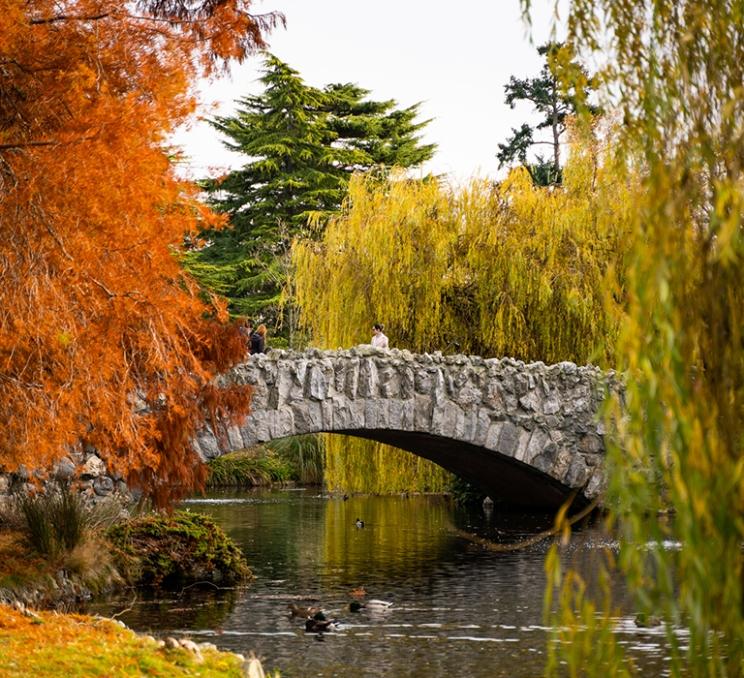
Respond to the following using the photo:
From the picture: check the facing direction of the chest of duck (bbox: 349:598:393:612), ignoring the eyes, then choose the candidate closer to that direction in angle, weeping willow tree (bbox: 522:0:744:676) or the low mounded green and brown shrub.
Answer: the low mounded green and brown shrub

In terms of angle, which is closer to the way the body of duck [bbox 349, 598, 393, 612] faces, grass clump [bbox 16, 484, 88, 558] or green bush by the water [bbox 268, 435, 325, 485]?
the grass clump

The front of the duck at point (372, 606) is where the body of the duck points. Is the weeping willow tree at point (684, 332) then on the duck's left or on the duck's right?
on the duck's left

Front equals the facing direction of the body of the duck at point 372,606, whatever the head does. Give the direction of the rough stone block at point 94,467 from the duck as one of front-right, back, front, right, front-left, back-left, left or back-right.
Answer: front-right

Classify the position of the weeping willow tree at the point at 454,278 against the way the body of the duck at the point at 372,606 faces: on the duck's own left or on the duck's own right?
on the duck's own right

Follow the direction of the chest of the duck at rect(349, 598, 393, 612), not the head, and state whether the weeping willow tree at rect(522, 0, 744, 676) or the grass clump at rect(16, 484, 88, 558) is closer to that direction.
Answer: the grass clump

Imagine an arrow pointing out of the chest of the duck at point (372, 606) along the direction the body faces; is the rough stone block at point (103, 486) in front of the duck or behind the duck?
in front

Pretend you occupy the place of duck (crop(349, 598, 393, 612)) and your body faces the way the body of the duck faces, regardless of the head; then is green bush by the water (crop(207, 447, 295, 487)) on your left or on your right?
on your right

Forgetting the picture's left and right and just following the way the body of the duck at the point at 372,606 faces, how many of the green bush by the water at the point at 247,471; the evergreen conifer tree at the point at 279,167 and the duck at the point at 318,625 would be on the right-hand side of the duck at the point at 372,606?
2

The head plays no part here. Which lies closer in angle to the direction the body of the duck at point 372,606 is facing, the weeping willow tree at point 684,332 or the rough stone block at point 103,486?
the rough stone block

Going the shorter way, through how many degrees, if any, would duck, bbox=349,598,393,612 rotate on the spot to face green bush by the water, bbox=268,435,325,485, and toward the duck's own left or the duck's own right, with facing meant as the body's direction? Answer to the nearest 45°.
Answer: approximately 90° to the duck's own right

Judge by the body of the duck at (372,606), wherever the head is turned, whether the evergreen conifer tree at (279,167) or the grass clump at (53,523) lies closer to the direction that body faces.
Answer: the grass clump

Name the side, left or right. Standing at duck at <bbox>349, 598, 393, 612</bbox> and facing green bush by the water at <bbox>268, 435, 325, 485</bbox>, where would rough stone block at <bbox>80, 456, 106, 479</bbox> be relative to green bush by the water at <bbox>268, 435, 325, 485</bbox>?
left

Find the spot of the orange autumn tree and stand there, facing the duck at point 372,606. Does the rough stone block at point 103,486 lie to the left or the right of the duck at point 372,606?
left

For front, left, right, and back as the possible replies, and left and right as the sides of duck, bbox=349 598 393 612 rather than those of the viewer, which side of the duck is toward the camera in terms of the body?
left

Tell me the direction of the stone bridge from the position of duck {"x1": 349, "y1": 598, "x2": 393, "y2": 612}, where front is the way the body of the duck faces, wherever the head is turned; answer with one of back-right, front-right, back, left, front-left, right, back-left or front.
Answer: right

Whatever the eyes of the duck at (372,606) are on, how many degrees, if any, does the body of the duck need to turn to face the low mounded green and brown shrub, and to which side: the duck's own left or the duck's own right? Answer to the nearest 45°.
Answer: approximately 45° to the duck's own right
